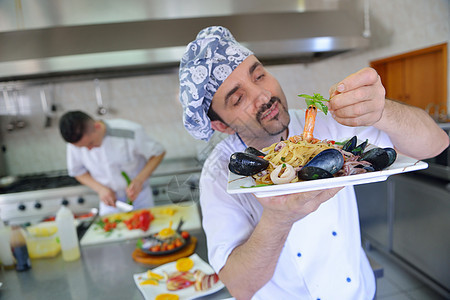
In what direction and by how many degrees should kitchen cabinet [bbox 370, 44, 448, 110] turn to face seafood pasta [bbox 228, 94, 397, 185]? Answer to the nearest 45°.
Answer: approximately 45° to its left

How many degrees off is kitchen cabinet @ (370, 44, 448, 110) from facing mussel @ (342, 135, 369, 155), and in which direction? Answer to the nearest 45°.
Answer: approximately 45° to its left

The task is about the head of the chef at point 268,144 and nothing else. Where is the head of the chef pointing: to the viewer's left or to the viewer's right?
to the viewer's right

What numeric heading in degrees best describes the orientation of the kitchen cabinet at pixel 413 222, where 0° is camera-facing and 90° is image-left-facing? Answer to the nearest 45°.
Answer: approximately 45°
